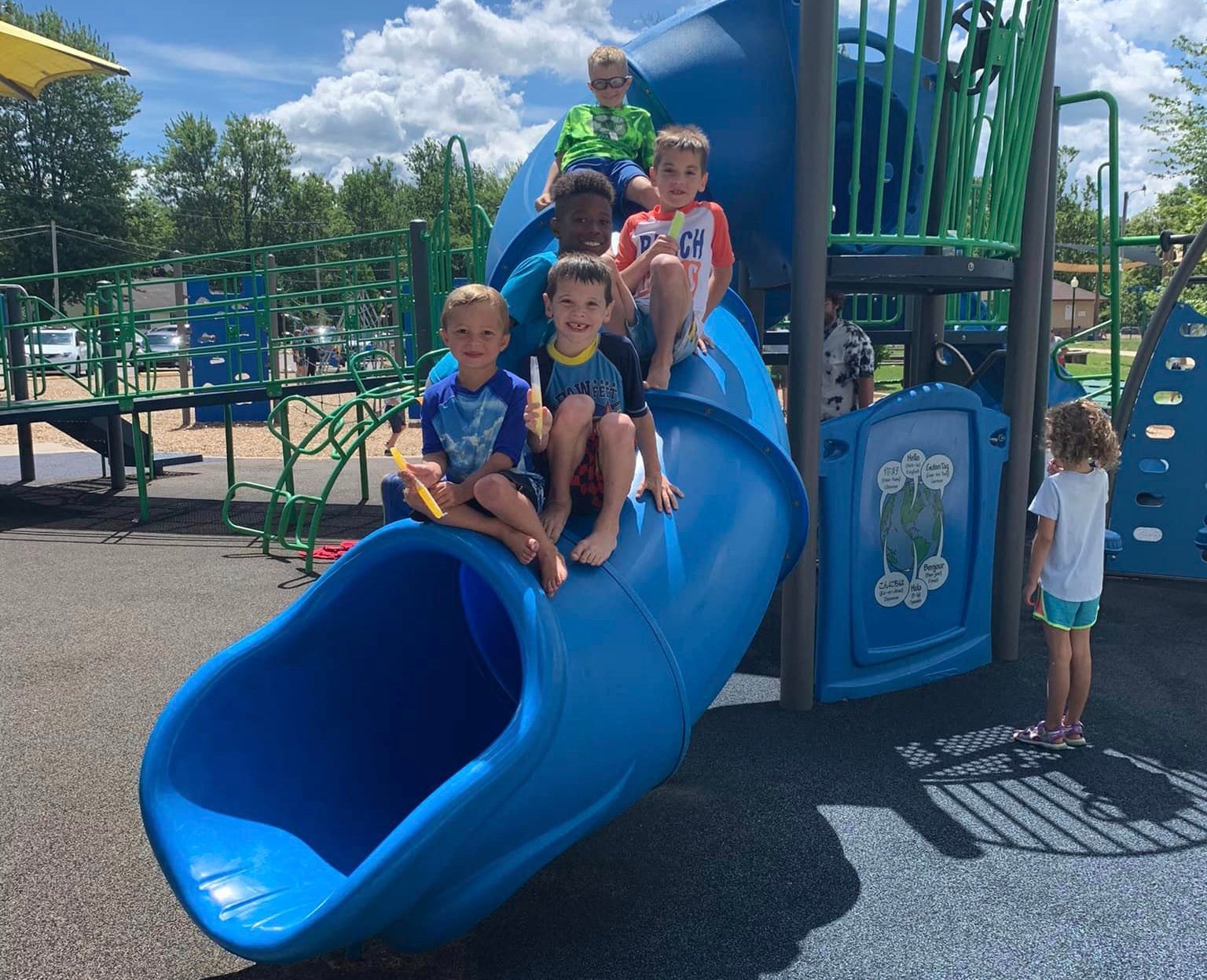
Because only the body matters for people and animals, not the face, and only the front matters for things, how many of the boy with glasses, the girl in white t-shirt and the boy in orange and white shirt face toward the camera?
2

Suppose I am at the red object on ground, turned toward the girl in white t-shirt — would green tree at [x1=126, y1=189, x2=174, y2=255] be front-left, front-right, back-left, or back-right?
back-left

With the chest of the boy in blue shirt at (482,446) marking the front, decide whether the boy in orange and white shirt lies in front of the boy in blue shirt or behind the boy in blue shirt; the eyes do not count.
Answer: behind

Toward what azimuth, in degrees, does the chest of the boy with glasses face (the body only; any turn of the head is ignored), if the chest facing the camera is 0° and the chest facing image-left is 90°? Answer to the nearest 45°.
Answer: approximately 0°

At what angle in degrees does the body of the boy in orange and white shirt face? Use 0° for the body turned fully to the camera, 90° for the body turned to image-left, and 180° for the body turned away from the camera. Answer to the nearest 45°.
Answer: approximately 0°

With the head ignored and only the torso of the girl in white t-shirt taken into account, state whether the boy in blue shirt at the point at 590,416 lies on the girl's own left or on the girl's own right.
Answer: on the girl's own left

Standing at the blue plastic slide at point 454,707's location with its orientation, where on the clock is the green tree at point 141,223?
The green tree is roughly at 4 o'clock from the blue plastic slide.
